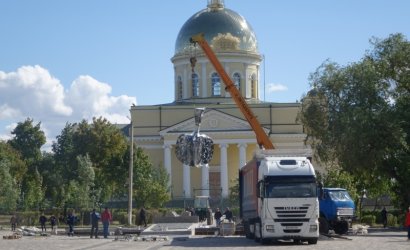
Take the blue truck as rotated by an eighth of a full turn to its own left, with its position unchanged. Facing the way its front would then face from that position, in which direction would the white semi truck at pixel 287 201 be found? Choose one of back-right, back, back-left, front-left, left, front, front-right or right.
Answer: right

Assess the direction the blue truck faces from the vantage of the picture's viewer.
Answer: facing the viewer and to the right of the viewer

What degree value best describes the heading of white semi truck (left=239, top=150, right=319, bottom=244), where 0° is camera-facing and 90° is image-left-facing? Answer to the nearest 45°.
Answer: approximately 0°
